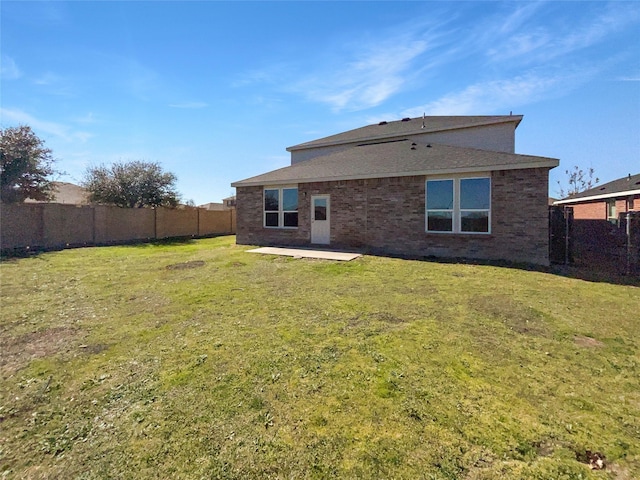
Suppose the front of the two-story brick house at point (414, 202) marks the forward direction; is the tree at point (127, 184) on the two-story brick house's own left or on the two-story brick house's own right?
on the two-story brick house's own left

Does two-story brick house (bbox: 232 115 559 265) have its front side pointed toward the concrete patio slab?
no

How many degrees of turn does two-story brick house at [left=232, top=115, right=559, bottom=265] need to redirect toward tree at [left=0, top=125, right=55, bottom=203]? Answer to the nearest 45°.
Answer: approximately 135° to its left

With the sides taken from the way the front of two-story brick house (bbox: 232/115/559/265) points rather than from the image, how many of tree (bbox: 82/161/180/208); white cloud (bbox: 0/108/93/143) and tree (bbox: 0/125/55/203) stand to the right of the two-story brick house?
0

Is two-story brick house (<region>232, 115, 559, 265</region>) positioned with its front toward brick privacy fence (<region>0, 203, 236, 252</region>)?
no

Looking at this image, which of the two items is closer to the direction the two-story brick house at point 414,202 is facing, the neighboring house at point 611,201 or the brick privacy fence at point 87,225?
the neighboring house

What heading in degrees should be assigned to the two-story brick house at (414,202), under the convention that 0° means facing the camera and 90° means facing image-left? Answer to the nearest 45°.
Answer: approximately 225°

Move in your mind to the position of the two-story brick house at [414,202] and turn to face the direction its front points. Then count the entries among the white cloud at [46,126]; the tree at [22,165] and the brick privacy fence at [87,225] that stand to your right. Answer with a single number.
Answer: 0
